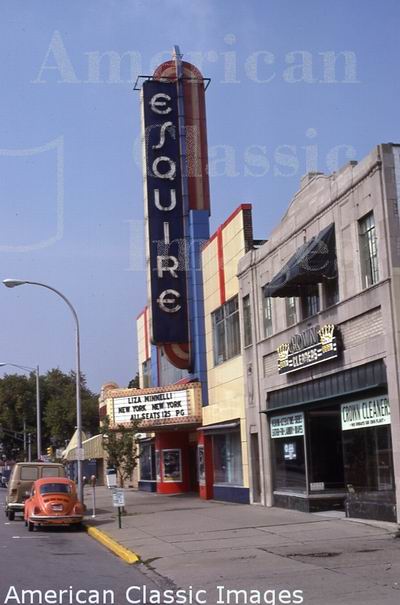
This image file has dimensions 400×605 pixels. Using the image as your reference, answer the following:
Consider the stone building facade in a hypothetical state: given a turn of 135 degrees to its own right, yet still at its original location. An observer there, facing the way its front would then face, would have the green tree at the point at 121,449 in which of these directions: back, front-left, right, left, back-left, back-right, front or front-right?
front-left

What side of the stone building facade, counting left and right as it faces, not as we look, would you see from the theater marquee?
right

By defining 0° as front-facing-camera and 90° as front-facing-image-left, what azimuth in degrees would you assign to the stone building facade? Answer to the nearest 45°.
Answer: approximately 45°

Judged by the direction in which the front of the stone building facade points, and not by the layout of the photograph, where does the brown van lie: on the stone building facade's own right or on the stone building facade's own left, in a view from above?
on the stone building facade's own right

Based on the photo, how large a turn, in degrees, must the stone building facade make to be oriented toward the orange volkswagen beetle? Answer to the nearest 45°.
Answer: approximately 45° to its right

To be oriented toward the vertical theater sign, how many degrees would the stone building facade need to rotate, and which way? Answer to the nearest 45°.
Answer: approximately 90° to its right

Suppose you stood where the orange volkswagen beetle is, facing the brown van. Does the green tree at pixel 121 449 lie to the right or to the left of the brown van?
right
